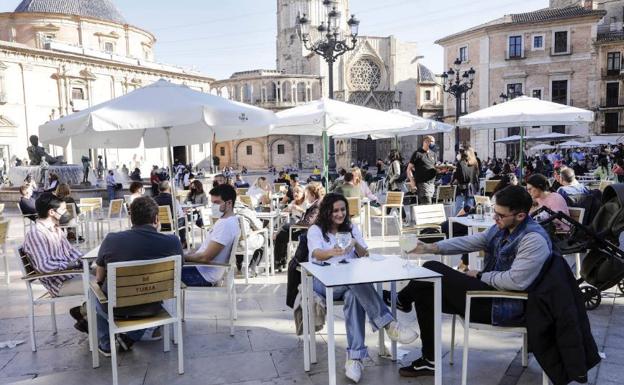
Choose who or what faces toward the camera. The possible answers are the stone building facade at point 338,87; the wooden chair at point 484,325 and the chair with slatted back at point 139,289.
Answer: the stone building facade

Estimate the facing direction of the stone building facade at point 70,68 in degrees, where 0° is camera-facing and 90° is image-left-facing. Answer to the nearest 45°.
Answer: approximately 315°

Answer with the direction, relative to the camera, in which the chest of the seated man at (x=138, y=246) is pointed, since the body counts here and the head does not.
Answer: away from the camera

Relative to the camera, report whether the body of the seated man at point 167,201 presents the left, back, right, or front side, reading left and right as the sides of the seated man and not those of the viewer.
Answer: back

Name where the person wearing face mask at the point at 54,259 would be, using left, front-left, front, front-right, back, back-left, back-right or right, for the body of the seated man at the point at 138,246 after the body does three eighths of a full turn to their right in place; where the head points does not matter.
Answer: back

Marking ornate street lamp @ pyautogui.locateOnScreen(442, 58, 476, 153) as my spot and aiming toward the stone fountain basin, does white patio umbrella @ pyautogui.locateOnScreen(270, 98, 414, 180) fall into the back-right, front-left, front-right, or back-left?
front-left

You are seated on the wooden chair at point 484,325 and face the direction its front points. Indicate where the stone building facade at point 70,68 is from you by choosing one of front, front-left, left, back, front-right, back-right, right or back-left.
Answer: front-right

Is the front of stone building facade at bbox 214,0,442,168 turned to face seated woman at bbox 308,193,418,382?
yes

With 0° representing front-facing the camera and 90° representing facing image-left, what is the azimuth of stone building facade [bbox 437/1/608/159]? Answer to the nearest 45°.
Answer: approximately 45°

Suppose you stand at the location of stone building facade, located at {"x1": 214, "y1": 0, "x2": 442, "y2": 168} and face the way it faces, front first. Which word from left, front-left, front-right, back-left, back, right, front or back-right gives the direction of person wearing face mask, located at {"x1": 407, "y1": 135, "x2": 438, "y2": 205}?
front

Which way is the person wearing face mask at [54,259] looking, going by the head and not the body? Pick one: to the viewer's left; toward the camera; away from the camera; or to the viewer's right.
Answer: to the viewer's right

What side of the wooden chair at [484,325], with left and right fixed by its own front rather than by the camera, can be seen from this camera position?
left

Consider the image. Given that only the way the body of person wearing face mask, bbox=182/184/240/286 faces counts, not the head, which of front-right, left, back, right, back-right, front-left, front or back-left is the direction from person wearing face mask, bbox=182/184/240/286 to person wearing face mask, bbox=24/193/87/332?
front

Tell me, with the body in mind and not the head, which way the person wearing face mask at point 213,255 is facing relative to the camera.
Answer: to the viewer's left

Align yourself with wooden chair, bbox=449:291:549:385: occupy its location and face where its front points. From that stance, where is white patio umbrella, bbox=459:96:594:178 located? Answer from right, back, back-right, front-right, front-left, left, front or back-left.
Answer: right

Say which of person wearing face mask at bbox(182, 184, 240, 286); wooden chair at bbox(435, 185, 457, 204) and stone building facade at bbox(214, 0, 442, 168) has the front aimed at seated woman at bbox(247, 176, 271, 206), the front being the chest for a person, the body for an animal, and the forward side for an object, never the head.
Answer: the stone building facade

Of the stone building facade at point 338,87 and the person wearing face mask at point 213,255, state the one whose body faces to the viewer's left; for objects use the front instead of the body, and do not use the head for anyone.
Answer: the person wearing face mask

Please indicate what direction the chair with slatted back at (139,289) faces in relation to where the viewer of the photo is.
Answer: facing away from the viewer

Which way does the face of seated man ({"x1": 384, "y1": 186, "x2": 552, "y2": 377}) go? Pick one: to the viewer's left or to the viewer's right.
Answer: to the viewer's left
